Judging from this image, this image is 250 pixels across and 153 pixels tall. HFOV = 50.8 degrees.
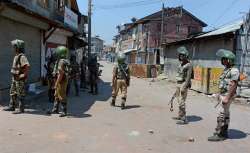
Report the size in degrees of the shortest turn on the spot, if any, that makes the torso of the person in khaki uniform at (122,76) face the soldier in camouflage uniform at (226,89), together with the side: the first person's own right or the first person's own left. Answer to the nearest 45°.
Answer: approximately 135° to the first person's own right

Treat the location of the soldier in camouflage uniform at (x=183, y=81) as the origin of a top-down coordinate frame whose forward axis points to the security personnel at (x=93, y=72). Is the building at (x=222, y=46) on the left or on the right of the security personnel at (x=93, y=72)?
right

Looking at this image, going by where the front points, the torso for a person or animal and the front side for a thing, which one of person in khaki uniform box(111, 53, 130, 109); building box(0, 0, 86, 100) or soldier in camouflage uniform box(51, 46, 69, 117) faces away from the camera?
person in khaki uniform box(111, 53, 130, 109)

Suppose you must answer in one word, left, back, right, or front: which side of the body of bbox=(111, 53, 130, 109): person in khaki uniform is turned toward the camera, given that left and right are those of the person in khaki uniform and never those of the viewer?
back

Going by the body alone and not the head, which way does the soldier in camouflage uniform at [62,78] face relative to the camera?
to the viewer's left

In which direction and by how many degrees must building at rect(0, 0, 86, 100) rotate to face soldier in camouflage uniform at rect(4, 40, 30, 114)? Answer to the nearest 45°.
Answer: approximately 45° to its right

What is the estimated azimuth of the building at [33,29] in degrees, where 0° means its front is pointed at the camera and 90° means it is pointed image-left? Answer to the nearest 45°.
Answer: approximately 315°
